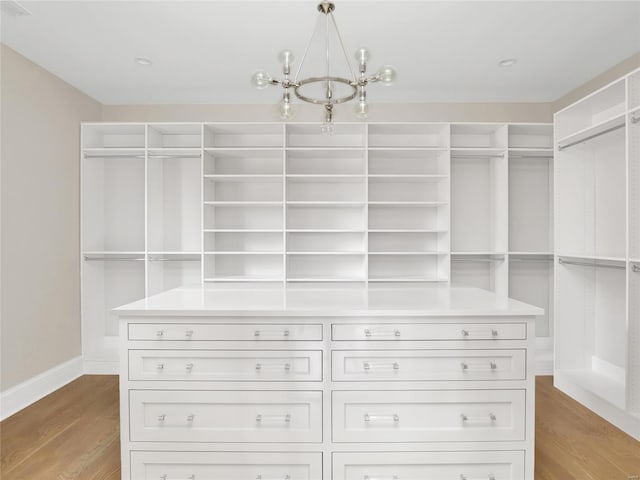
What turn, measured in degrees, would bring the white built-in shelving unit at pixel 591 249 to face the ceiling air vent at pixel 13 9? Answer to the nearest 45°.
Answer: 0° — it already faces it

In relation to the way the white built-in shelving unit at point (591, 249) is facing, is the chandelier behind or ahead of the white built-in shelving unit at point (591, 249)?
ahead

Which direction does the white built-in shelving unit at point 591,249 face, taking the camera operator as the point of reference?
facing the viewer and to the left of the viewer

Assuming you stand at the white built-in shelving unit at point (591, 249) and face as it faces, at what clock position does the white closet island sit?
The white closet island is roughly at 11 o'clock from the white built-in shelving unit.

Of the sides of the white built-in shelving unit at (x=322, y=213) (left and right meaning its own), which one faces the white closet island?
front

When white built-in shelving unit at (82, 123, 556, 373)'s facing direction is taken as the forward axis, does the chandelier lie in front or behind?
in front

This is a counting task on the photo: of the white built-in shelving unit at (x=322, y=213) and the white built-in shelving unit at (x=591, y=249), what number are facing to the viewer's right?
0

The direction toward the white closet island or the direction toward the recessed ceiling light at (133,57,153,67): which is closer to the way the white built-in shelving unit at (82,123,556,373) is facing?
the white closet island

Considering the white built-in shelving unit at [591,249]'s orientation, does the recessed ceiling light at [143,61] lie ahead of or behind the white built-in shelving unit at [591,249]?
ahead

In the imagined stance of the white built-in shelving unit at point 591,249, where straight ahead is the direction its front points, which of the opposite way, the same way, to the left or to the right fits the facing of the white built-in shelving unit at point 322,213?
to the left

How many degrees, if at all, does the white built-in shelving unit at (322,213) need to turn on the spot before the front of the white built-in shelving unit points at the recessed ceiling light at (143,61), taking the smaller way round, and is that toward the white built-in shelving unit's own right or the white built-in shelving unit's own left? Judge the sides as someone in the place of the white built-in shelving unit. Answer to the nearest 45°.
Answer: approximately 45° to the white built-in shelving unit's own right
